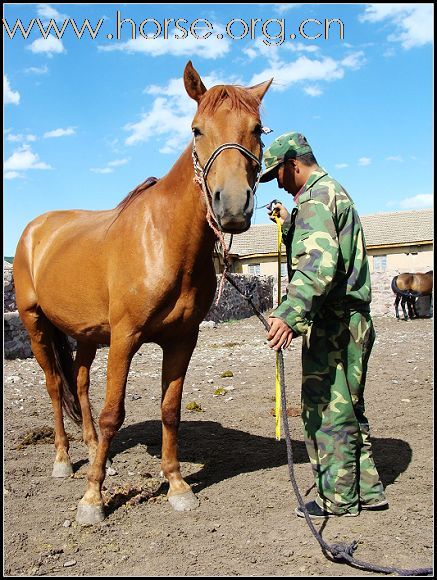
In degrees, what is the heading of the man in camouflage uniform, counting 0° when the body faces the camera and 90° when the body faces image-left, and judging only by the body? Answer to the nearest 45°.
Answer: approximately 90°

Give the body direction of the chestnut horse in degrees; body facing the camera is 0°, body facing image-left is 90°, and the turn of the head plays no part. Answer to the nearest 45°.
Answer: approximately 315°

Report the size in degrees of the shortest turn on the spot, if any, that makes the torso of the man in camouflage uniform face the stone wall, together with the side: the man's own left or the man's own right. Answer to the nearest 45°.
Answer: approximately 90° to the man's own right

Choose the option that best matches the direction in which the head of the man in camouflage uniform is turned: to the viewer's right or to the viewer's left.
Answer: to the viewer's left

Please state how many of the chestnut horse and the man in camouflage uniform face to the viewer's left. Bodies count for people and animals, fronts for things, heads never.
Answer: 1

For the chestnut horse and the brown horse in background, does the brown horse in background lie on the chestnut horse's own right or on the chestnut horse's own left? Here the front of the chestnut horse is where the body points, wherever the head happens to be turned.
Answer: on the chestnut horse's own left

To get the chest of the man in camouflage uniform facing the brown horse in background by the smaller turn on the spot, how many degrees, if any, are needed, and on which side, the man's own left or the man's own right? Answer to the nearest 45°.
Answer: approximately 90° to the man's own right

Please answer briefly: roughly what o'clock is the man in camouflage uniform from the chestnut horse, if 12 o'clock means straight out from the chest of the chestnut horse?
The man in camouflage uniform is roughly at 11 o'clock from the chestnut horse.

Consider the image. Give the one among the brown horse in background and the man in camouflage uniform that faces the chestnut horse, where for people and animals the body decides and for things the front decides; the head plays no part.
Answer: the man in camouflage uniform
